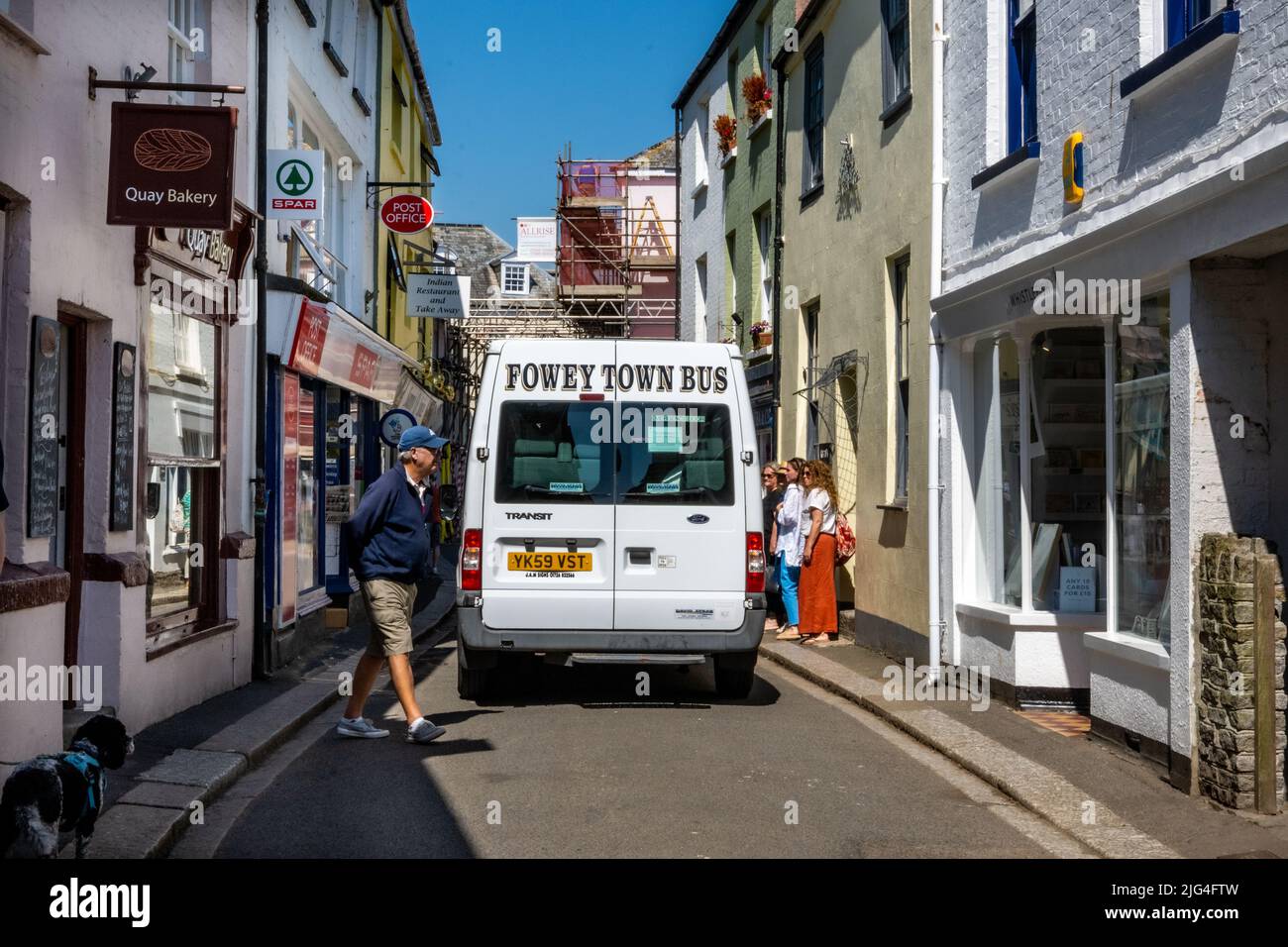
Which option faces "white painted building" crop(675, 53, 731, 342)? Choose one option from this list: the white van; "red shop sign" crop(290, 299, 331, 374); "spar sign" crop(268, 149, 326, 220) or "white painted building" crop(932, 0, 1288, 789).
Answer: the white van

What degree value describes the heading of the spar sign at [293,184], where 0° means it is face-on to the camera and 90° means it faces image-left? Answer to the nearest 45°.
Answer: approximately 0°

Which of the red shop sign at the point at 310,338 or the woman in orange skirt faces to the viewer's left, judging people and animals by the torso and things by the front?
the woman in orange skirt

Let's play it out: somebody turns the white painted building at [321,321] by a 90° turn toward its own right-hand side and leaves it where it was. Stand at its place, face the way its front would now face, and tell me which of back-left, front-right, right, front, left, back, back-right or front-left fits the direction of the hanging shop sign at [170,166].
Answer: front

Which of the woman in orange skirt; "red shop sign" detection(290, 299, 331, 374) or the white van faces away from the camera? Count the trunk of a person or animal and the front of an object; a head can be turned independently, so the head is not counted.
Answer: the white van

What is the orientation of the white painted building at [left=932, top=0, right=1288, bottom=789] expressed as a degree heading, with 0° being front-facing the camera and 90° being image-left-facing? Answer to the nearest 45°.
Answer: approximately 45°

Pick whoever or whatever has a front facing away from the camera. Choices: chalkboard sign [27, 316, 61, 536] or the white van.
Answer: the white van

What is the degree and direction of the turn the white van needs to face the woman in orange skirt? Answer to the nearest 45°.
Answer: approximately 45° to its right

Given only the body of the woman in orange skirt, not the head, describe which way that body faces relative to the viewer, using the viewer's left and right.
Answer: facing to the left of the viewer

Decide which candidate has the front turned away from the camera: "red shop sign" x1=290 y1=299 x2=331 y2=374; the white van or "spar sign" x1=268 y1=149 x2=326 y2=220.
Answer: the white van

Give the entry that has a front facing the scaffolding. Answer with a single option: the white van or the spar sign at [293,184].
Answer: the white van

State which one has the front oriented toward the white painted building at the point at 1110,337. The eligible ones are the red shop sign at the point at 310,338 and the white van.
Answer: the red shop sign

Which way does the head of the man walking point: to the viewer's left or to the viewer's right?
to the viewer's right

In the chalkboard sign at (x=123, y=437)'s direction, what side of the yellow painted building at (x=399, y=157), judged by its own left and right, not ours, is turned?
right

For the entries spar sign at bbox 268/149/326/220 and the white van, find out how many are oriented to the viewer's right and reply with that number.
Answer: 0

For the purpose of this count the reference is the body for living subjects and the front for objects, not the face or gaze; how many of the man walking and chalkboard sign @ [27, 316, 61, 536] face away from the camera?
0
